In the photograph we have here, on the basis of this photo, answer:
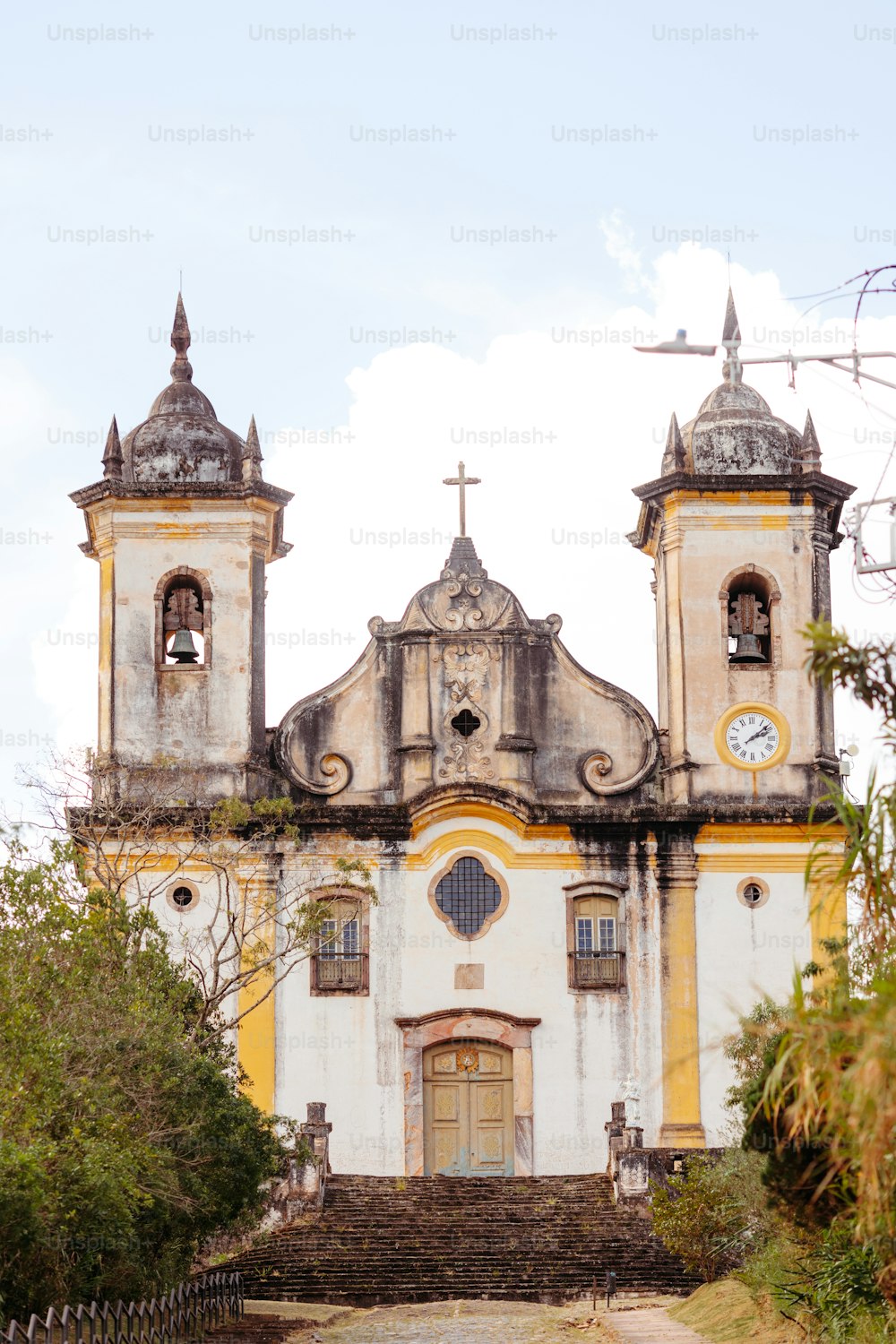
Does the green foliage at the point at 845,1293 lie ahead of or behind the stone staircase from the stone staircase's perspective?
ahead

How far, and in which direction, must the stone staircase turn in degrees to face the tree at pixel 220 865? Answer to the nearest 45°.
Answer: approximately 135° to its right

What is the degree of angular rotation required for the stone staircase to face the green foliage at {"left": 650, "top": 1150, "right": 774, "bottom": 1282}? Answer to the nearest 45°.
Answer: approximately 45° to its left

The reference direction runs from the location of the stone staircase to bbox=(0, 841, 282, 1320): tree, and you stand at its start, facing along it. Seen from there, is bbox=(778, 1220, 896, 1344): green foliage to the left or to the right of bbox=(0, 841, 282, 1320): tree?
left

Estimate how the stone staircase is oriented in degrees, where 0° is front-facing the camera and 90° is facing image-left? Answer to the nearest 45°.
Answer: approximately 0°

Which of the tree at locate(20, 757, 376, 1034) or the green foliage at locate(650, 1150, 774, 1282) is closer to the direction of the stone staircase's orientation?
the green foliage
